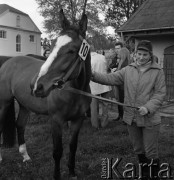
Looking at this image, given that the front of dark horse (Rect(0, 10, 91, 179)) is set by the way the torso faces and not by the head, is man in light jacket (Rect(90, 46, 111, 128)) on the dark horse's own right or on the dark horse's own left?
on the dark horse's own left

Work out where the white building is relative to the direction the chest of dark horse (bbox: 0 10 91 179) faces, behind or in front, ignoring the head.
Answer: behind

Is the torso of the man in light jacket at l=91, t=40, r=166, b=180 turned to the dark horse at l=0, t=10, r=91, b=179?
no

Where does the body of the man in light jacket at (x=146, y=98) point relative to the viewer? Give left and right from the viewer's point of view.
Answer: facing the viewer and to the left of the viewer

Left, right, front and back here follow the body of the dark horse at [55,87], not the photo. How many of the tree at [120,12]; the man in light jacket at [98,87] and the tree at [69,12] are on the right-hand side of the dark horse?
0

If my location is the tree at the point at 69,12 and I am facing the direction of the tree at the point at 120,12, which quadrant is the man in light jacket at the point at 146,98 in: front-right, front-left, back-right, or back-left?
front-right

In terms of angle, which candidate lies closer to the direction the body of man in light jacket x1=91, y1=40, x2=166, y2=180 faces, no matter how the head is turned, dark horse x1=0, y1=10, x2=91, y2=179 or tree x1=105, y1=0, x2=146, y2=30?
the dark horse

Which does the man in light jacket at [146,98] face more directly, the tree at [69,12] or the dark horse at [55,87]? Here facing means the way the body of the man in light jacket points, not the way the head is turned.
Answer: the dark horse

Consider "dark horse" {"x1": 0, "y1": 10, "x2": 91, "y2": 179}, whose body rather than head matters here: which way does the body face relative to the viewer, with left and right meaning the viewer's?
facing the viewer and to the right of the viewer

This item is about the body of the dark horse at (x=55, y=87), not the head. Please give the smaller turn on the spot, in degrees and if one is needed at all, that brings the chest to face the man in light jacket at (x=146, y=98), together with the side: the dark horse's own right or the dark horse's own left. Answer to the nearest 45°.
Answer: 0° — it already faces them

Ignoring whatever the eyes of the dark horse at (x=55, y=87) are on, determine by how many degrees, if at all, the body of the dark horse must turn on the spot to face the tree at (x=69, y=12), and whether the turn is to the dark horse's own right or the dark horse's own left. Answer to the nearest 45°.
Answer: approximately 135° to the dark horse's own left

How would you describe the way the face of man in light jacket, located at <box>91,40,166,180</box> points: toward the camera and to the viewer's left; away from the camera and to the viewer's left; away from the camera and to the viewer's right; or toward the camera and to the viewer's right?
toward the camera and to the viewer's left

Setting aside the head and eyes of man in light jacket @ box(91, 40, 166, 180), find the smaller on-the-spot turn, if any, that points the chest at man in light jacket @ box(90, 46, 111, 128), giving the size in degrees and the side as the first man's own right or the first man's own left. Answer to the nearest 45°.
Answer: approximately 135° to the first man's own right

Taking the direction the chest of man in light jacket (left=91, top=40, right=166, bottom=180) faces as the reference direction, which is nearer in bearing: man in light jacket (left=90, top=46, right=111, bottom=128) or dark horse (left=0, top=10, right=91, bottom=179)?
the dark horse

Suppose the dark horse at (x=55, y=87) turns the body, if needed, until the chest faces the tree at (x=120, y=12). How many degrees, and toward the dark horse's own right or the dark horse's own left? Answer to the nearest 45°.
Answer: approximately 135° to the dark horse's own left

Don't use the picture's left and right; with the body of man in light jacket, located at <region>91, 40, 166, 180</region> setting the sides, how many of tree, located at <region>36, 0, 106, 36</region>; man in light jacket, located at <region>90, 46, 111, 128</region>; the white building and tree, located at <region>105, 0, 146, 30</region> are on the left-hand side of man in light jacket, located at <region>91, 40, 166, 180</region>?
0

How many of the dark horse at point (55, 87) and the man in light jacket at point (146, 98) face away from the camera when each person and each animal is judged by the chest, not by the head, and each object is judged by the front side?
0
